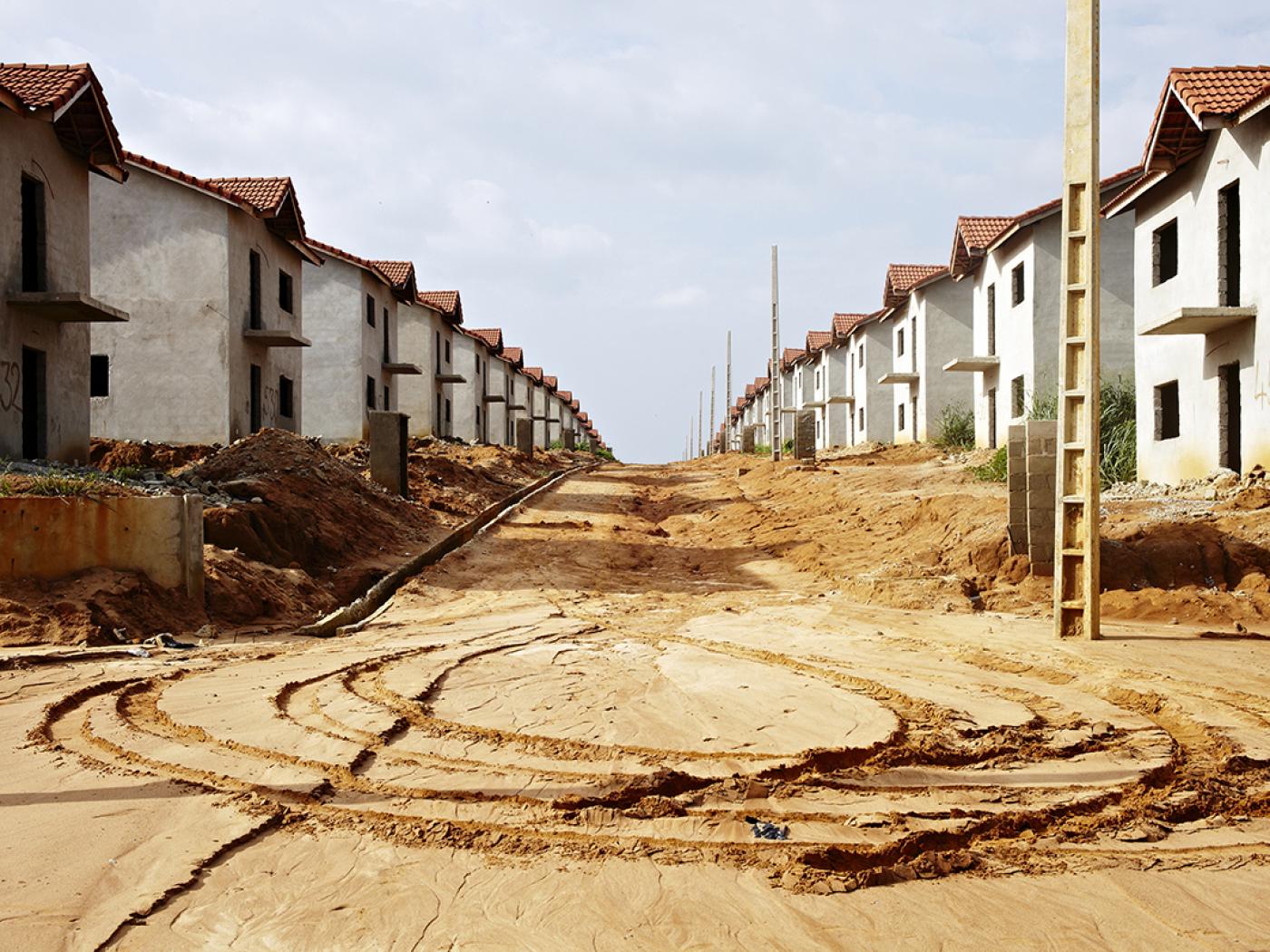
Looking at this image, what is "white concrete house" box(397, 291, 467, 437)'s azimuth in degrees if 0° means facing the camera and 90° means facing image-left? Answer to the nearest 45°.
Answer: approximately 270°

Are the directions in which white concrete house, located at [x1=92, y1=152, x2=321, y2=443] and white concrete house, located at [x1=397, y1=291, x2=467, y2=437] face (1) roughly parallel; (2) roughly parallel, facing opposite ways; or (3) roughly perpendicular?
roughly parallel

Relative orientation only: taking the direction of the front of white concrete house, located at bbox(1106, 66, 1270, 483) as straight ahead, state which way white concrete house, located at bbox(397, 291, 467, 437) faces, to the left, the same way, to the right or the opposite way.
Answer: the opposite way

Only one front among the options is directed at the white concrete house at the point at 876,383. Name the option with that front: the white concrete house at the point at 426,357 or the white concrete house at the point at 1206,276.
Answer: the white concrete house at the point at 426,357

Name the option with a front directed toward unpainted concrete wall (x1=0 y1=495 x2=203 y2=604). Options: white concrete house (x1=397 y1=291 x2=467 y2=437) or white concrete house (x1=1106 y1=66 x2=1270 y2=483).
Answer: white concrete house (x1=1106 y1=66 x2=1270 y2=483)

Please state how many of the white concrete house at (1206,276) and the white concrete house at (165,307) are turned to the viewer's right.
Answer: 1

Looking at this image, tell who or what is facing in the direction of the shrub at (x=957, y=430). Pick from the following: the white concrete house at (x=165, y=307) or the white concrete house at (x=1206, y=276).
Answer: the white concrete house at (x=165, y=307)

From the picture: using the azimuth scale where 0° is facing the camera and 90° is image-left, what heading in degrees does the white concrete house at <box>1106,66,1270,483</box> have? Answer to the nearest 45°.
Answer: approximately 45°

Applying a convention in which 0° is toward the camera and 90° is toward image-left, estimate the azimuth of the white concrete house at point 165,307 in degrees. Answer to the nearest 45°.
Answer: approximately 270°

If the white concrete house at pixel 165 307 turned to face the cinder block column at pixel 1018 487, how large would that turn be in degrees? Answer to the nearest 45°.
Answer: approximately 45° to its right

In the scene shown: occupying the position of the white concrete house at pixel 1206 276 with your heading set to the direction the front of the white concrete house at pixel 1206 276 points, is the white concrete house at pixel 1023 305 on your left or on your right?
on your right

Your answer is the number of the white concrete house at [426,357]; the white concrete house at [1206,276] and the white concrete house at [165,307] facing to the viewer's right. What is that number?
2

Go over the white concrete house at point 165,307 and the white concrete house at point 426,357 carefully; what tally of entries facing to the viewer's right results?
2
